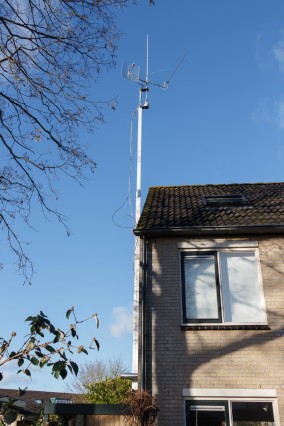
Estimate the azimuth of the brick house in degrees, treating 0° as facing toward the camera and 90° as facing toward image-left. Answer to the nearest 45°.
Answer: approximately 0°
